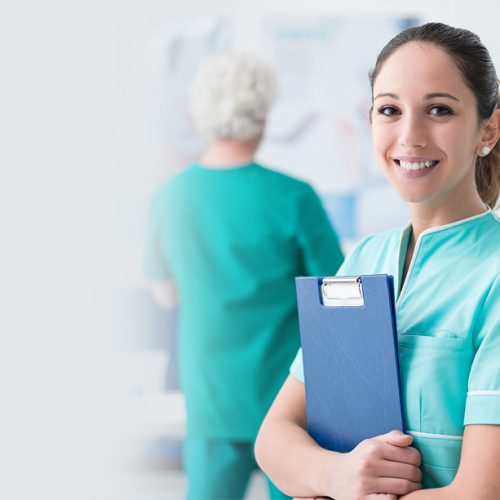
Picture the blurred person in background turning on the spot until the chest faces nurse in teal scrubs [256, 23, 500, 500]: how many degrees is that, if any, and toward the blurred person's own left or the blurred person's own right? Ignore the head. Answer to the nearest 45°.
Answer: approximately 180°

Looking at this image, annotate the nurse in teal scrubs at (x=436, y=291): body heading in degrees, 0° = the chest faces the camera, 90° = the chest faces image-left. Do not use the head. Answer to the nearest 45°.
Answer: approximately 45°

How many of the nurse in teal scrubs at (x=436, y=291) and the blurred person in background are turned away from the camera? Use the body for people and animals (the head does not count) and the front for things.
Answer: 1

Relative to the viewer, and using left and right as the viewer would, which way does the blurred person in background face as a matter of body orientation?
facing away from the viewer

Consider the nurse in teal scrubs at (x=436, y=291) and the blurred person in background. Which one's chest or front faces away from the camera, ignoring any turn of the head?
the blurred person in background

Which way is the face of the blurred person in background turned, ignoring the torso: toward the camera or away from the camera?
away from the camera

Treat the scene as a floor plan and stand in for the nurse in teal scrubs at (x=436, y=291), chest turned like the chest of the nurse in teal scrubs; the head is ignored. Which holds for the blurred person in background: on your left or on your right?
on your right
